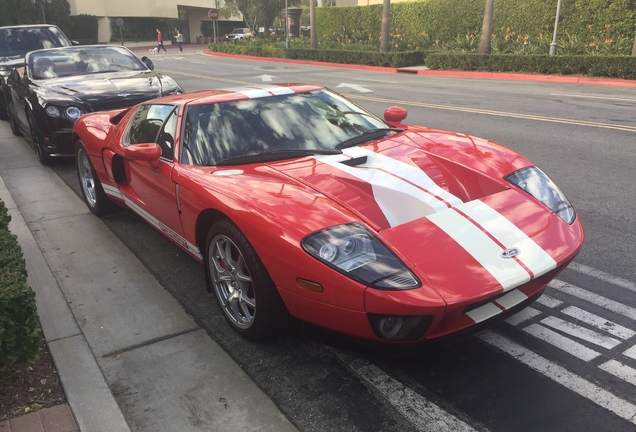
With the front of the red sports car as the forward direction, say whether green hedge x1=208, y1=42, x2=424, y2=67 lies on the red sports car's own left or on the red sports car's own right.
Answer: on the red sports car's own left

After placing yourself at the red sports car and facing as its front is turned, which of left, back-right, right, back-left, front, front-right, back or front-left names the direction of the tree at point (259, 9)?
back-left

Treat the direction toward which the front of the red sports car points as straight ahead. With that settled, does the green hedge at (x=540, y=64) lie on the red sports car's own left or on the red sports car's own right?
on the red sports car's own left

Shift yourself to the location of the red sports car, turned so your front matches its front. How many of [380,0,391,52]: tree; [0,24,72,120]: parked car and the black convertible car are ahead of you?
0

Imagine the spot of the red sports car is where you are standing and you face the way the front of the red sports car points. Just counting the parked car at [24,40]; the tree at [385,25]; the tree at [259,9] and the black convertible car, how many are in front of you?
0

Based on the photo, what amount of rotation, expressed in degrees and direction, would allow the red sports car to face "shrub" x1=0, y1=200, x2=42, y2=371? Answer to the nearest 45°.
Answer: approximately 135° to its right

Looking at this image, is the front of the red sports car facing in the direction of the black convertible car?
no

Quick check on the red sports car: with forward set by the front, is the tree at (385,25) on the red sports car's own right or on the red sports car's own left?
on the red sports car's own left

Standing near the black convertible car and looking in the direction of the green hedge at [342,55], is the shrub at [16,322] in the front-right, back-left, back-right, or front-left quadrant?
back-right

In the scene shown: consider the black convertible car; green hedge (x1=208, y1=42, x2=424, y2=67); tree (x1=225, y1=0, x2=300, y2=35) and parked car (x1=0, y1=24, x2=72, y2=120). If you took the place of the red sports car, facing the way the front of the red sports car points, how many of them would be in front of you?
0

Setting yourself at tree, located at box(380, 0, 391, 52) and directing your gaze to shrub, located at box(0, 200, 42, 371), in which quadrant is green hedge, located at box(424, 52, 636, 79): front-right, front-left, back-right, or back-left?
front-left

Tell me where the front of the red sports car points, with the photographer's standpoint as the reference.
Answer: facing the viewer and to the right of the viewer

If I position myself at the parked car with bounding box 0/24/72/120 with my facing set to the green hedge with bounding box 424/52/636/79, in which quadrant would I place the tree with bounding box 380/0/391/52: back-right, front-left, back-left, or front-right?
front-left

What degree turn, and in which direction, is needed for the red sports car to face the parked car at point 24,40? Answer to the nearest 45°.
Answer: approximately 180°
